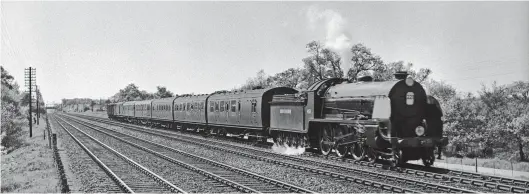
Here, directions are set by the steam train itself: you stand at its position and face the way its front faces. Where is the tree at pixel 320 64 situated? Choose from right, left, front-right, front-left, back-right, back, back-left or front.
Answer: back-left

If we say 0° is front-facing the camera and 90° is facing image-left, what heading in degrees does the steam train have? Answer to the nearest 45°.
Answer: approximately 315°

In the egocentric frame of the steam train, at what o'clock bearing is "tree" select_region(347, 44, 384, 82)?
The tree is roughly at 8 o'clock from the steam train.
